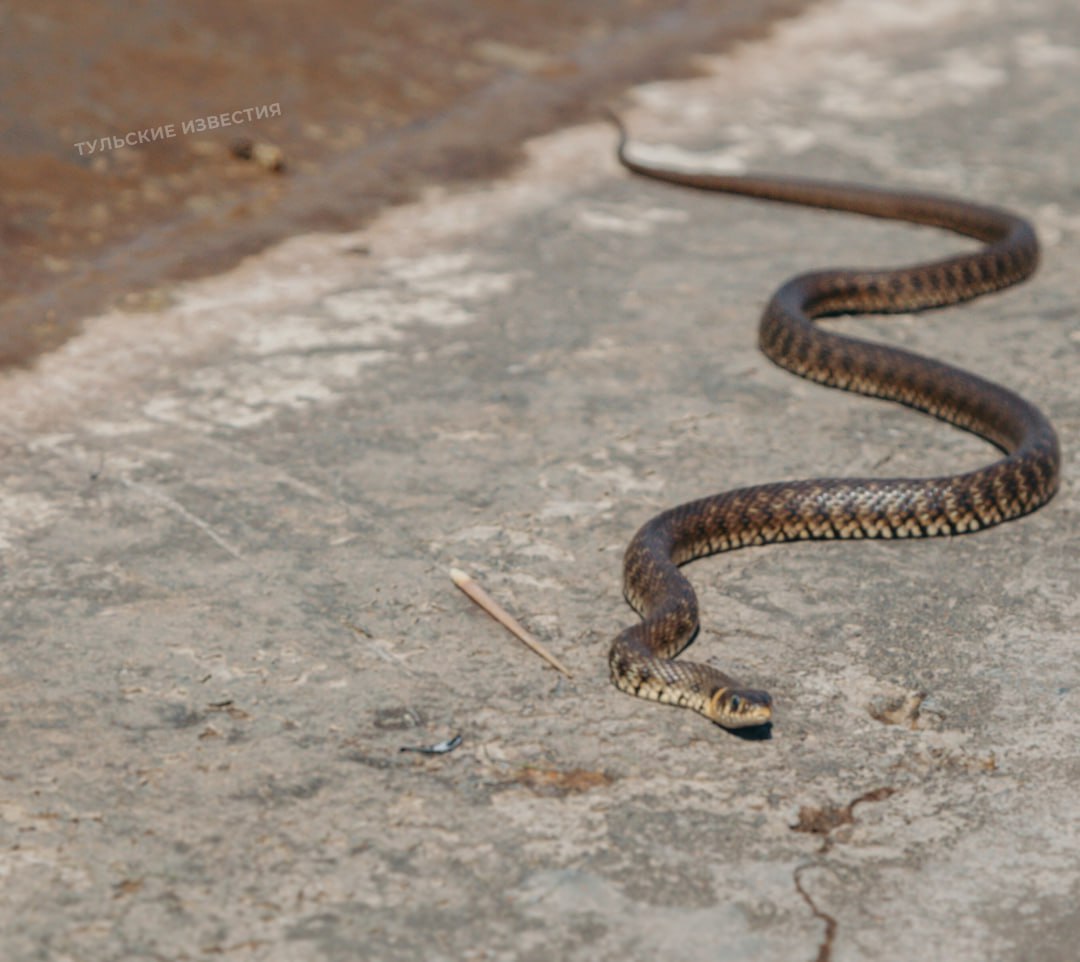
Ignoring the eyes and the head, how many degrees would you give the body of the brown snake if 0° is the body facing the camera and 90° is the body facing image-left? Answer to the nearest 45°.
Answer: approximately 315°
